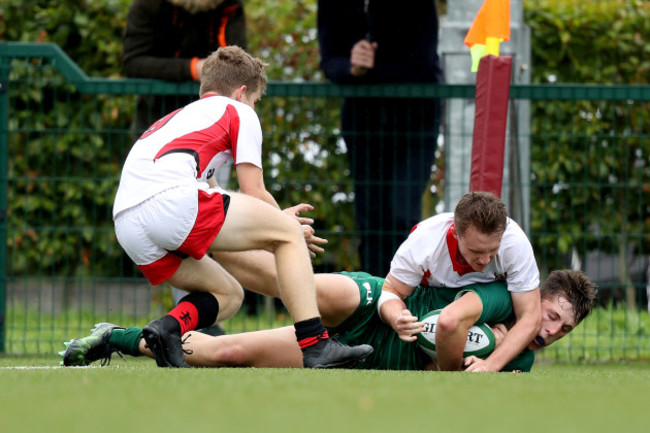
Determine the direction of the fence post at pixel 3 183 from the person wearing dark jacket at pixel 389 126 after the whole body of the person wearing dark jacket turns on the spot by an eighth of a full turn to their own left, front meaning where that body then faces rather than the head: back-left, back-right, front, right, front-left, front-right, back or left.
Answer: back-right

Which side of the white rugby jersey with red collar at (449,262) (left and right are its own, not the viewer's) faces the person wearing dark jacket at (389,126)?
back

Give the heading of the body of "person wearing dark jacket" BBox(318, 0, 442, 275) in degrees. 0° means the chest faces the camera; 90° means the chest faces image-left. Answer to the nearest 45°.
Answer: approximately 0°

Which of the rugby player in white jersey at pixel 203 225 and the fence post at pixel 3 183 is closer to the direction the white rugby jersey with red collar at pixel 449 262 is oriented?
the rugby player in white jersey

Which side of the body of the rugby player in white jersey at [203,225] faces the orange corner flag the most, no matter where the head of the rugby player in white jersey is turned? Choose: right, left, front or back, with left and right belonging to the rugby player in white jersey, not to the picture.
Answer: front

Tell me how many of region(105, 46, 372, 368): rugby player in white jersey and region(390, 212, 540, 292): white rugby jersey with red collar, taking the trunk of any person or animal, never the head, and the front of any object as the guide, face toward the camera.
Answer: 1

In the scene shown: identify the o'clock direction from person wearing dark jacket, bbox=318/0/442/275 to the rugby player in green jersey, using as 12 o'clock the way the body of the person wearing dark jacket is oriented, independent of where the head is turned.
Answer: The rugby player in green jersey is roughly at 12 o'clock from the person wearing dark jacket.

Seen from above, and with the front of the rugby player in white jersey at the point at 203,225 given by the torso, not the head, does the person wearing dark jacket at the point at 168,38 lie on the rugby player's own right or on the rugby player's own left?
on the rugby player's own left

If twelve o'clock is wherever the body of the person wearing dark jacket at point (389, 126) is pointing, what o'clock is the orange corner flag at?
The orange corner flag is roughly at 10 o'clock from the person wearing dark jacket.

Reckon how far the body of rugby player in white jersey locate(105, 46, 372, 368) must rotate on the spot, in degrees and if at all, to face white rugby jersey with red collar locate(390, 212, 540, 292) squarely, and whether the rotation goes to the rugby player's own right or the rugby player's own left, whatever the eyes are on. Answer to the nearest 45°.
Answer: approximately 45° to the rugby player's own right

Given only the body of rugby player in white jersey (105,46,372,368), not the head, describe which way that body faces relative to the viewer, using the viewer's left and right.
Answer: facing away from the viewer and to the right of the viewer
